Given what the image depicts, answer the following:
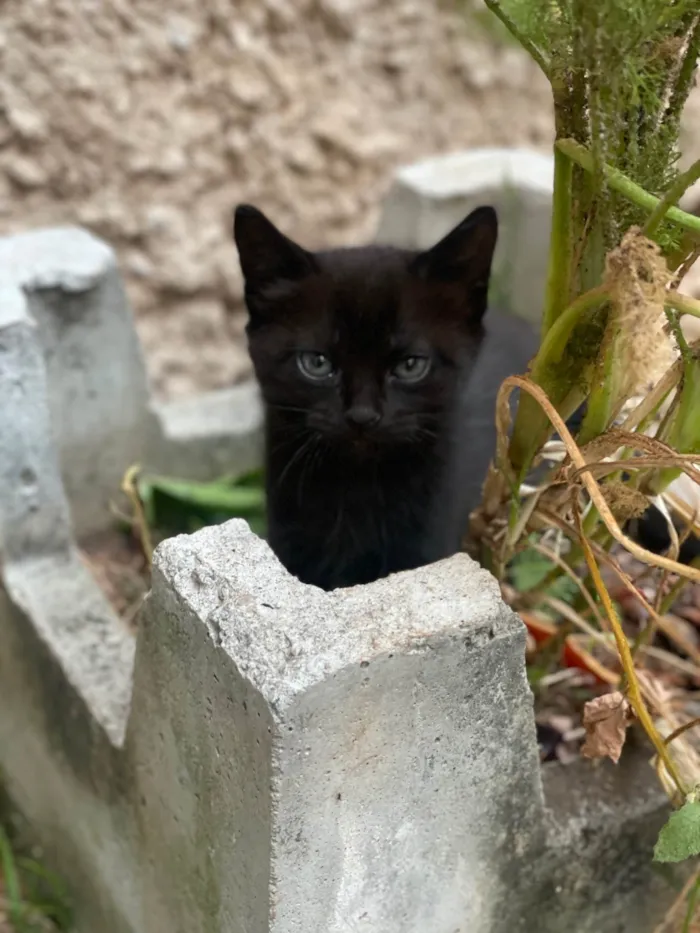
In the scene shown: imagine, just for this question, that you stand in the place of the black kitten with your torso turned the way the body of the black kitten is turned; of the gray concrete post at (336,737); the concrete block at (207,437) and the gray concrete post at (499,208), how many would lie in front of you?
1

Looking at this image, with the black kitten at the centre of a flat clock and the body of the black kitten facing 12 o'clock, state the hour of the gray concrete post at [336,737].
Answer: The gray concrete post is roughly at 12 o'clock from the black kitten.

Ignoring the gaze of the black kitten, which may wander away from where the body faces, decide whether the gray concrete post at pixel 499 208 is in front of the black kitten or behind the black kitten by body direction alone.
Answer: behind

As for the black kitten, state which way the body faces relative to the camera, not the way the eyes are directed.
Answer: toward the camera

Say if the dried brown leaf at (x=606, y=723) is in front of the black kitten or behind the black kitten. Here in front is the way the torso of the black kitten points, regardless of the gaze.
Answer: in front

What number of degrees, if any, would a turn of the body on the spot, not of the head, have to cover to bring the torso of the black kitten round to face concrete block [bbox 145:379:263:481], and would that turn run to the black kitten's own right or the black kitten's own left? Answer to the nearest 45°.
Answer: approximately 135° to the black kitten's own right

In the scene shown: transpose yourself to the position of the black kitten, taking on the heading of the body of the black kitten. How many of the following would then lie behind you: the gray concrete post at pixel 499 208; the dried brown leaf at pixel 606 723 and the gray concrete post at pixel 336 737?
1

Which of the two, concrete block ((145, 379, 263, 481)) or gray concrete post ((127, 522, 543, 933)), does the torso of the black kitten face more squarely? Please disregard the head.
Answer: the gray concrete post
